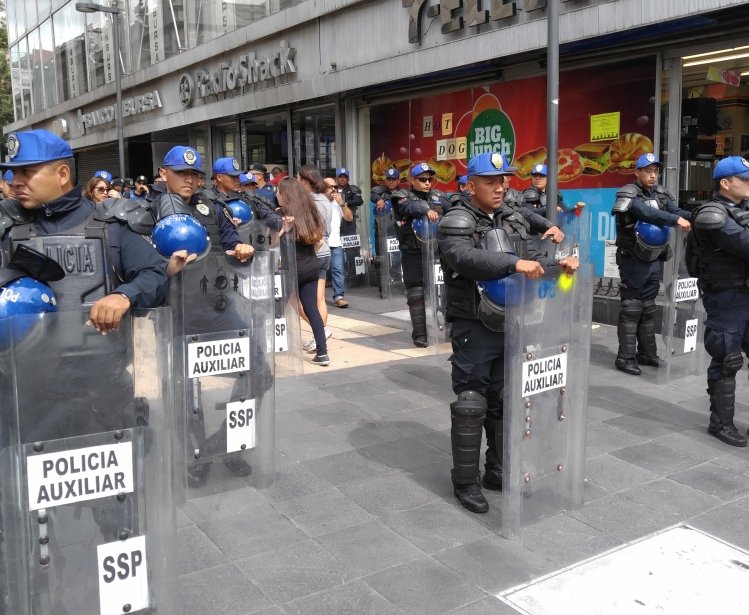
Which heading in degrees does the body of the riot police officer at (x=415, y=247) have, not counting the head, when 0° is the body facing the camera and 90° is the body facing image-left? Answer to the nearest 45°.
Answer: approximately 315°

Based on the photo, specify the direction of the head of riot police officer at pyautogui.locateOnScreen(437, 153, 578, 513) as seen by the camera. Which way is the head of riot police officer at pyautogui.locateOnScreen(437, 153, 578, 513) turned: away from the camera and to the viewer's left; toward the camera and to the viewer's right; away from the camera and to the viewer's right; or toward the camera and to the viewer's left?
toward the camera and to the viewer's right

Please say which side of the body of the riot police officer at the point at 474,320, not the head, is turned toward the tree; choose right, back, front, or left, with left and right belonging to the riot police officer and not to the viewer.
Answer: back

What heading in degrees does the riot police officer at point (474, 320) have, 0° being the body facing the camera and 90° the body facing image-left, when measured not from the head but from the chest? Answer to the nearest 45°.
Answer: approximately 315°

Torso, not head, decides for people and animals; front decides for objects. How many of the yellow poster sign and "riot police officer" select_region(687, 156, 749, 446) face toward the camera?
1

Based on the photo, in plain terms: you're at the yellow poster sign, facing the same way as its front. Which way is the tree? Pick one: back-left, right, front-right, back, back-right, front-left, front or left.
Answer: back-right
